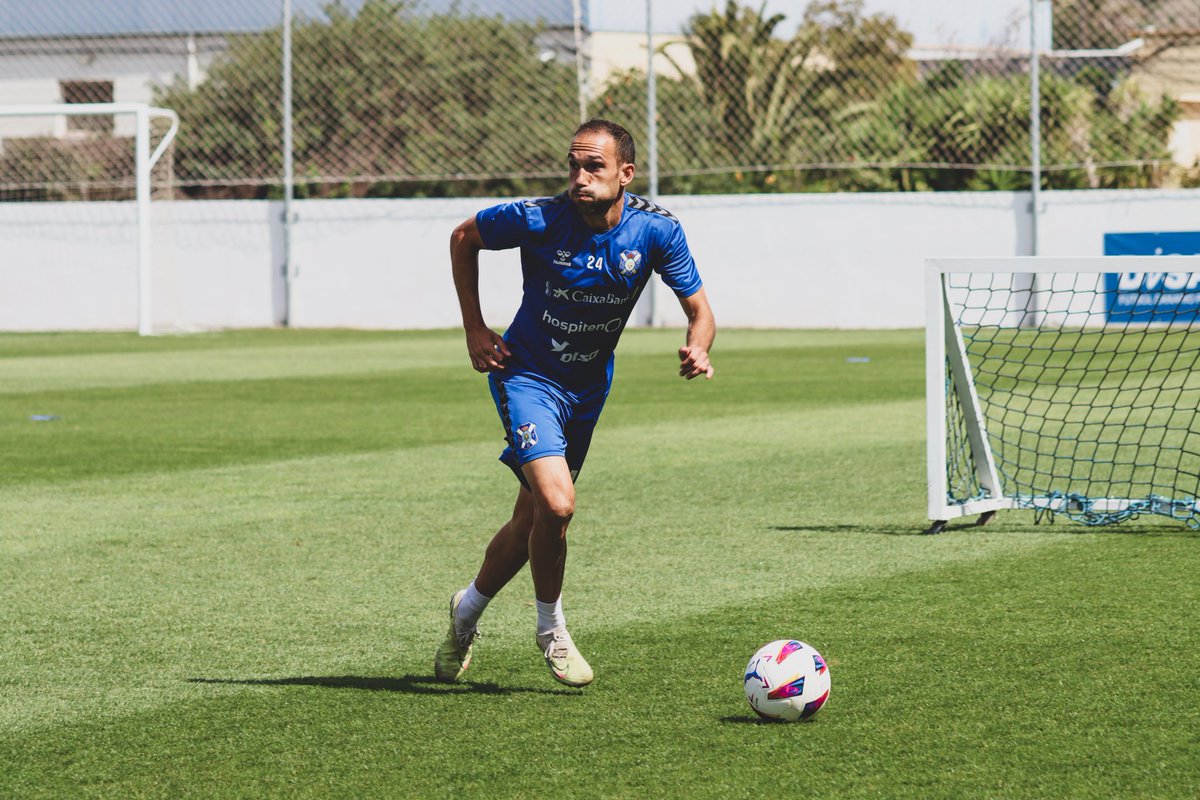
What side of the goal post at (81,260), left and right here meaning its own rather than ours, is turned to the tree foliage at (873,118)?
left

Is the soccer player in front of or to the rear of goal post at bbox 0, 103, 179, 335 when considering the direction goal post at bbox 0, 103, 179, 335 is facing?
in front

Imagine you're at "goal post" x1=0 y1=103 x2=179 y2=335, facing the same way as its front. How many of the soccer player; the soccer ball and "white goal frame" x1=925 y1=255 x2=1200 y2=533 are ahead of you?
3

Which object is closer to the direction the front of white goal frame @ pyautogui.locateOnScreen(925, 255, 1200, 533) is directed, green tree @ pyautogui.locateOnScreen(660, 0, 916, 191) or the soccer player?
the soccer player
